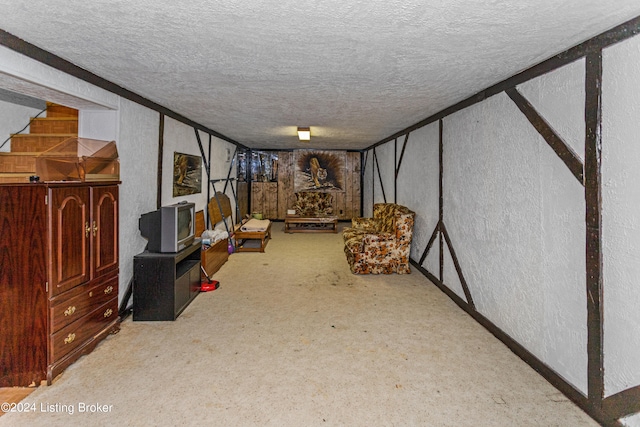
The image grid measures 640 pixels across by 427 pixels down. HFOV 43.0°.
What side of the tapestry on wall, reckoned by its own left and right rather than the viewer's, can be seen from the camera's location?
front

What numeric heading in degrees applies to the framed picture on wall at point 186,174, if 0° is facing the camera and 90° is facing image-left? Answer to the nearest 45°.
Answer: approximately 315°

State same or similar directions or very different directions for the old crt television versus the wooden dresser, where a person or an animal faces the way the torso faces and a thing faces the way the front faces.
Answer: same or similar directions

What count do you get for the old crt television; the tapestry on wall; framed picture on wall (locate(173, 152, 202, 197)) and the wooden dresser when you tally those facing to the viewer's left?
0

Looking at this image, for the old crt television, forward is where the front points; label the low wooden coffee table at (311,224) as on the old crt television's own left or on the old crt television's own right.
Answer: on the old crt television's own left

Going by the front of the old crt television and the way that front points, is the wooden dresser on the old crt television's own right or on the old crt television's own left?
on the old crt television's own right

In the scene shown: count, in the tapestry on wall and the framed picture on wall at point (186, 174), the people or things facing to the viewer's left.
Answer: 0

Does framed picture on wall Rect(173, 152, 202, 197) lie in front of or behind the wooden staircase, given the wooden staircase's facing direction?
behind

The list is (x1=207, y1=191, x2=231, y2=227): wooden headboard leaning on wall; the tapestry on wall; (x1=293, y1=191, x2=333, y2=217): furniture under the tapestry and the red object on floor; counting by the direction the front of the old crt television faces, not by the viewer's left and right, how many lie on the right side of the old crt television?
0

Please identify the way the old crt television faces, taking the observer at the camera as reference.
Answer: facing the viewer and to the right of the viewer

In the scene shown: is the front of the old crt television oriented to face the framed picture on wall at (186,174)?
no

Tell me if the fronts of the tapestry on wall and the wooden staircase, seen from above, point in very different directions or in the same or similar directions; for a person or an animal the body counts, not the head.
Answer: same or similar directions
